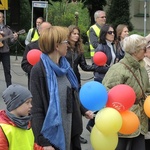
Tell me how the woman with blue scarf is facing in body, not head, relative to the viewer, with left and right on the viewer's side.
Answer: facing the viewer and to the right of the viewer

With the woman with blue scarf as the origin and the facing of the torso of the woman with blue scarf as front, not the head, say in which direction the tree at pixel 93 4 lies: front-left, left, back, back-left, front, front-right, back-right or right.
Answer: back-left

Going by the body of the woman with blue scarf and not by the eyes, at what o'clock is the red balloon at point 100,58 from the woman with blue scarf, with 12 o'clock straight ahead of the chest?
The red balloon is roughly at 8 o'clock from the woman with blue scarf.

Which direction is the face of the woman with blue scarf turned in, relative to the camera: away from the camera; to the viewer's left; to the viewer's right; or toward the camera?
to the viewer's right

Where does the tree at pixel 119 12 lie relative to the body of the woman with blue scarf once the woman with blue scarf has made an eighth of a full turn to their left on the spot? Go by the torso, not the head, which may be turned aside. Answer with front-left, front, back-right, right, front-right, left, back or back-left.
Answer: left

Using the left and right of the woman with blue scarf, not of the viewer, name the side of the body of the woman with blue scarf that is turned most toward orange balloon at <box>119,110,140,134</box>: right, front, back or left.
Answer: left
